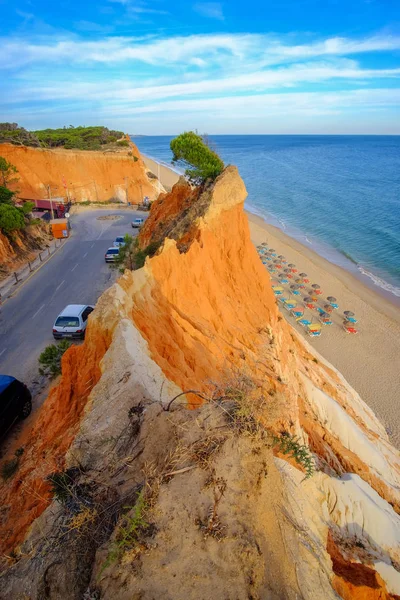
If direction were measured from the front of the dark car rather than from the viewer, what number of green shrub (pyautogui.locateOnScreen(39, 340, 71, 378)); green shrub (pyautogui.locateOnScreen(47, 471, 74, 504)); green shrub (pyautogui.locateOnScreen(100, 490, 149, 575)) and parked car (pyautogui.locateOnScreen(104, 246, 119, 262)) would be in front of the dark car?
2

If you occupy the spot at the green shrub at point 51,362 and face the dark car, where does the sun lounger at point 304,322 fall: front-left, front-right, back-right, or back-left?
back-left

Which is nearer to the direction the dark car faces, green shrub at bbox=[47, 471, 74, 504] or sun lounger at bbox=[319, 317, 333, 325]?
the sun lounger

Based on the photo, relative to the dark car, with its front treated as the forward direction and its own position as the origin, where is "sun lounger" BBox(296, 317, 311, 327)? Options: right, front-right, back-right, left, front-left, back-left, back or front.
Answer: front-right

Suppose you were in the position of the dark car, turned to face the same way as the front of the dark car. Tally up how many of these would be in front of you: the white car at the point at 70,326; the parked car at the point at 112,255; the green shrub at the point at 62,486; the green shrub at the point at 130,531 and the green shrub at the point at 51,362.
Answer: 3

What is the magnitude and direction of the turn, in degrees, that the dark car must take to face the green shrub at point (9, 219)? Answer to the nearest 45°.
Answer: approximately 45° to its left

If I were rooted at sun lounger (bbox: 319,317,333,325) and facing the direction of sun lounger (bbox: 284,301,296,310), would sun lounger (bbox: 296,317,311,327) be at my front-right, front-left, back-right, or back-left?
front-left

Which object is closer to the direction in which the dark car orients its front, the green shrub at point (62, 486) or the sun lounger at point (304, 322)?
the sun lounger

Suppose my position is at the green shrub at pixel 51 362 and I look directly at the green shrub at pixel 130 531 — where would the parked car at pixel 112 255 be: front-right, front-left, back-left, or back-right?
back-left

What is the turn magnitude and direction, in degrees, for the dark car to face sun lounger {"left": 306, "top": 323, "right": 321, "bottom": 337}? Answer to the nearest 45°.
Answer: approximately 45° to its right

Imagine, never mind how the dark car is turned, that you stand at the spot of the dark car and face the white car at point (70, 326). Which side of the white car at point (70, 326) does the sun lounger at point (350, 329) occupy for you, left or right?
right

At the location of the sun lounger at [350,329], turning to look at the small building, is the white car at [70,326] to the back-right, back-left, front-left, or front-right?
front-left

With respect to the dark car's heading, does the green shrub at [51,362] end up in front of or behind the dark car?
in front

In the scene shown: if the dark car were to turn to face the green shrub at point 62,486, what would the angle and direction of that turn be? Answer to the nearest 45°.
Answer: approximately 135° to its right

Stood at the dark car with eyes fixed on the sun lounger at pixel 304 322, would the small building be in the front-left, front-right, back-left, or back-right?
front-left

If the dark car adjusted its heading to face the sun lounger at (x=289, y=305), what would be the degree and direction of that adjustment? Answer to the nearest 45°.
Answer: approximately 45° to its right
